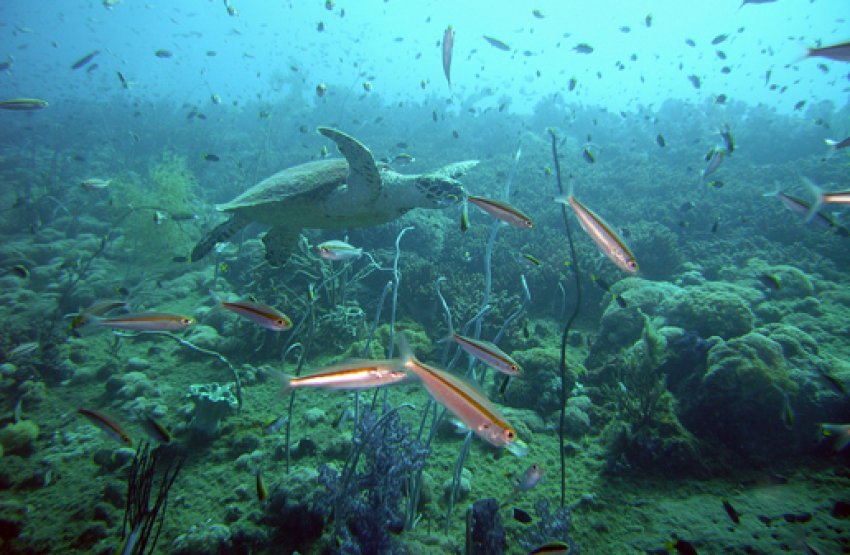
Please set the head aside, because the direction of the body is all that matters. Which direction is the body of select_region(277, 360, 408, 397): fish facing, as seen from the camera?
to the viewer's right

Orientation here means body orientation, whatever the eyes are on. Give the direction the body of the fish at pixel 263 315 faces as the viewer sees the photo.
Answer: to the viewer's right

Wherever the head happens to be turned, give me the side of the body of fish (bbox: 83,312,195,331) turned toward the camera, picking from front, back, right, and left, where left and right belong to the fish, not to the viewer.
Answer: right

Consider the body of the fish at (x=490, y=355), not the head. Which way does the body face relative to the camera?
to the viewer's right

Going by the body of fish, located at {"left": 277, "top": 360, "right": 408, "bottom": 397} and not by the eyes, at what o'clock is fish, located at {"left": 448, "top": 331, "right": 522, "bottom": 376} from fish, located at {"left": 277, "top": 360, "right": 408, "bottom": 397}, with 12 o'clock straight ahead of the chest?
fish, located at {"left": 448, "top": 331, "right": 522, "bottom": 376} is roughly at 11 o'clock from fish, located at {"left": 277, "top": 360, "right": 408, "bottom": 397}.

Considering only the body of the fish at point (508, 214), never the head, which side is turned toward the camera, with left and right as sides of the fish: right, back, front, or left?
right

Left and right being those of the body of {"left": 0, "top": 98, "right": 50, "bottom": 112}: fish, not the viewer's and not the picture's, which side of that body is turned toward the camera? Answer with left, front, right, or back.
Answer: right
